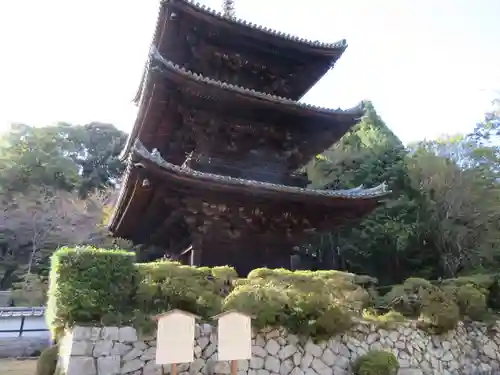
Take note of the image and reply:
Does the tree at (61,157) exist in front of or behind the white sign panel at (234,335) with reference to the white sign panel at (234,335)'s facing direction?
behind

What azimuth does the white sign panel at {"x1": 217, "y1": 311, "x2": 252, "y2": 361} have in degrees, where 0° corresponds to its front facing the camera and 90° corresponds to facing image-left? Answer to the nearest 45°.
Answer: approximately 0°

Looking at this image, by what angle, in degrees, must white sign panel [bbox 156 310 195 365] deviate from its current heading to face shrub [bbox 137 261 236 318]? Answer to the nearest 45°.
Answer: approximately 180°

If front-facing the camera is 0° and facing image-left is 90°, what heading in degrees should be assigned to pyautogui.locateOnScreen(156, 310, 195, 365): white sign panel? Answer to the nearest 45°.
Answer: approximately 0°

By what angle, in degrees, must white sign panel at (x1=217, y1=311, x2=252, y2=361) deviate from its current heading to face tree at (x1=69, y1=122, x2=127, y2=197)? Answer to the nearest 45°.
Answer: approximately 135° to its right

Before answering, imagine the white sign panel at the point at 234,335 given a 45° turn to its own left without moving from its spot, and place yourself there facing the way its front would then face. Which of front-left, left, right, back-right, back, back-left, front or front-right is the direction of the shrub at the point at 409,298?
left

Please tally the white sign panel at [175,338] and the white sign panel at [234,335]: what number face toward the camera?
2
